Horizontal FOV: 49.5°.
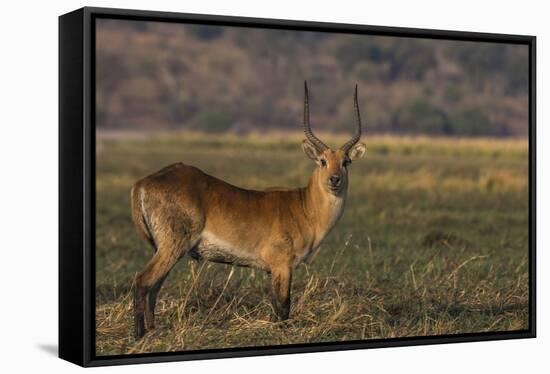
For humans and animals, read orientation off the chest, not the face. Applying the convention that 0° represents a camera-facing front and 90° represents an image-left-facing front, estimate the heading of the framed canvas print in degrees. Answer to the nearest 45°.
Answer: approximately 315°
